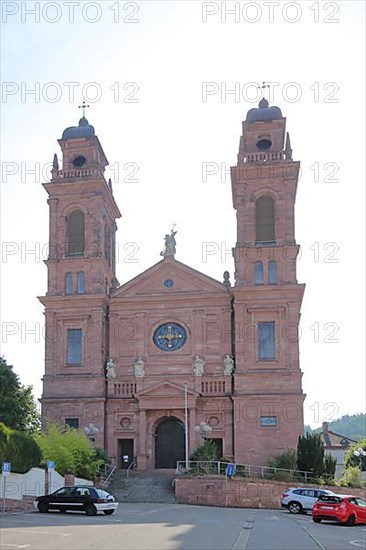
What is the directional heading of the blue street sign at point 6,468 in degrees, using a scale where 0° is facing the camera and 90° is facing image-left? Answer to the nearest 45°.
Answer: approximately 0°

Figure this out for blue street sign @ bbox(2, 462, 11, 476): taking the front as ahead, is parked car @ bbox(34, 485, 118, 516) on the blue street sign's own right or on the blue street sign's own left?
on the blue street sign's own left

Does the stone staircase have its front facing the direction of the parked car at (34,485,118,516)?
yes

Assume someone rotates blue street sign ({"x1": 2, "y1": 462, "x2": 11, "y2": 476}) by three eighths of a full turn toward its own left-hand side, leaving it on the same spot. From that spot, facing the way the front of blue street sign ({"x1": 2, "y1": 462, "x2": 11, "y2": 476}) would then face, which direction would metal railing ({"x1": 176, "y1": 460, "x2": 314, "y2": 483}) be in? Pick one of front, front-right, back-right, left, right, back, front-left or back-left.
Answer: front

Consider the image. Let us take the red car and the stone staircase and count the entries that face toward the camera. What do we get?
1

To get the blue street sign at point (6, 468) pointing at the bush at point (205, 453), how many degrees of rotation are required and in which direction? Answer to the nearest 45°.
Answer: approximately 135° to its left

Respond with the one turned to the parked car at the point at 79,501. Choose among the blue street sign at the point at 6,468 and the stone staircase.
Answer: the stone staircase

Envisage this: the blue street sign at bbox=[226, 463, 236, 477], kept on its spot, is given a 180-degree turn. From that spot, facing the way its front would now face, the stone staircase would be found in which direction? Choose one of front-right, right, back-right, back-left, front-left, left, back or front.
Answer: front-left

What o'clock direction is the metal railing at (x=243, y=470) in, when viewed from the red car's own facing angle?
The metal railing is roughly at 10 o'clock from the red car.
